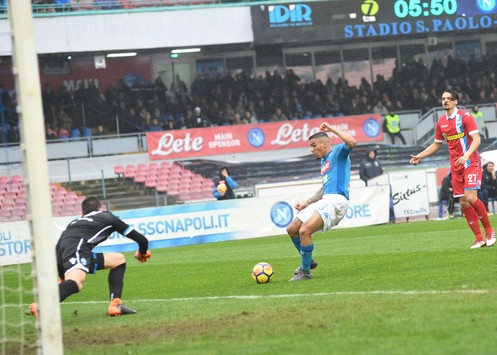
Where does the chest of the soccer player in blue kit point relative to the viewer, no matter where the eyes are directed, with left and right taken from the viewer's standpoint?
facing to the left of the viewer

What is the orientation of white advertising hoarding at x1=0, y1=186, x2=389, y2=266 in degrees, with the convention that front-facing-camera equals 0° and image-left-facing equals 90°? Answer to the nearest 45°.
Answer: approximately 0°

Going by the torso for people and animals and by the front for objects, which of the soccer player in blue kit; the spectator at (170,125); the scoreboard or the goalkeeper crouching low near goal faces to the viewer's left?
the soccer player in blue kit

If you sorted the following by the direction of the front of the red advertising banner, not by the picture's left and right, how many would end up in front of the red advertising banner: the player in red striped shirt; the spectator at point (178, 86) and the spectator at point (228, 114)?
1

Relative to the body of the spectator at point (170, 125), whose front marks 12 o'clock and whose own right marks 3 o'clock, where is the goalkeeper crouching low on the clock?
The goalkeeper crouching low is roughly at 12 o'clock from the spectator.

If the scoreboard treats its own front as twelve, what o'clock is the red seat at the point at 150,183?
The red seat is roughly at 2 o'clock from the scoreboard.

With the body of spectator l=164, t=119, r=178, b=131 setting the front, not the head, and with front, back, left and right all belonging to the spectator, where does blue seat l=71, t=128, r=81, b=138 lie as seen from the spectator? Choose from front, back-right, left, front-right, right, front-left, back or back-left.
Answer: right

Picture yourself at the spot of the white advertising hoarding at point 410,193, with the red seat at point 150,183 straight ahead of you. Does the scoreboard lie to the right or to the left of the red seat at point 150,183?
right

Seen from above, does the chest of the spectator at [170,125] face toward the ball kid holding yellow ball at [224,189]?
yes

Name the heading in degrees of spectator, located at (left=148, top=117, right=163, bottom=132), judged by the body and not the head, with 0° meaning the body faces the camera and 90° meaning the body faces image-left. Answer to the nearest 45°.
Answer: approximately 0°

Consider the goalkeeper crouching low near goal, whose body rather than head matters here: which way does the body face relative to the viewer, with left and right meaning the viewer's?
facing away from the viewer and to the right of the viewer

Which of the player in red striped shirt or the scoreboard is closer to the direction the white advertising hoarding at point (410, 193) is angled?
the player in red striped shirt

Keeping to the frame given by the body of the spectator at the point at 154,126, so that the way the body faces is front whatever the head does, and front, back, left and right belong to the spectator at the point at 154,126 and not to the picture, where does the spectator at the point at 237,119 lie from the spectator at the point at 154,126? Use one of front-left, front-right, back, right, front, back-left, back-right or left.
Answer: left

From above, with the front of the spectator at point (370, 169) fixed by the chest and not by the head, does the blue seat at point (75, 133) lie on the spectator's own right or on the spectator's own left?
on the spectator's own right

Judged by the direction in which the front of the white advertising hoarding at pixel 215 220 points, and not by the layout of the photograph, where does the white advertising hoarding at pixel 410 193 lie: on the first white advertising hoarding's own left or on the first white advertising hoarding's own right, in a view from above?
on the first white advertising hoarding's own left
